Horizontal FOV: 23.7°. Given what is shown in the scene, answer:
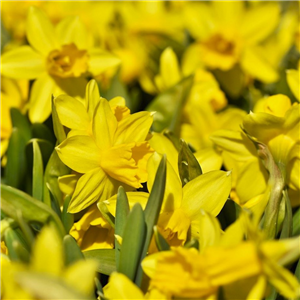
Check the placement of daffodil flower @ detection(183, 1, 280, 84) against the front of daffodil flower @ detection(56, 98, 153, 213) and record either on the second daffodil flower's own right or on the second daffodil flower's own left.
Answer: on the second daffodil flower's own left

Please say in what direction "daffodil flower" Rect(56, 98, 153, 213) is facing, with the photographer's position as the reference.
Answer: facing the viewer and to the right of the viewer
